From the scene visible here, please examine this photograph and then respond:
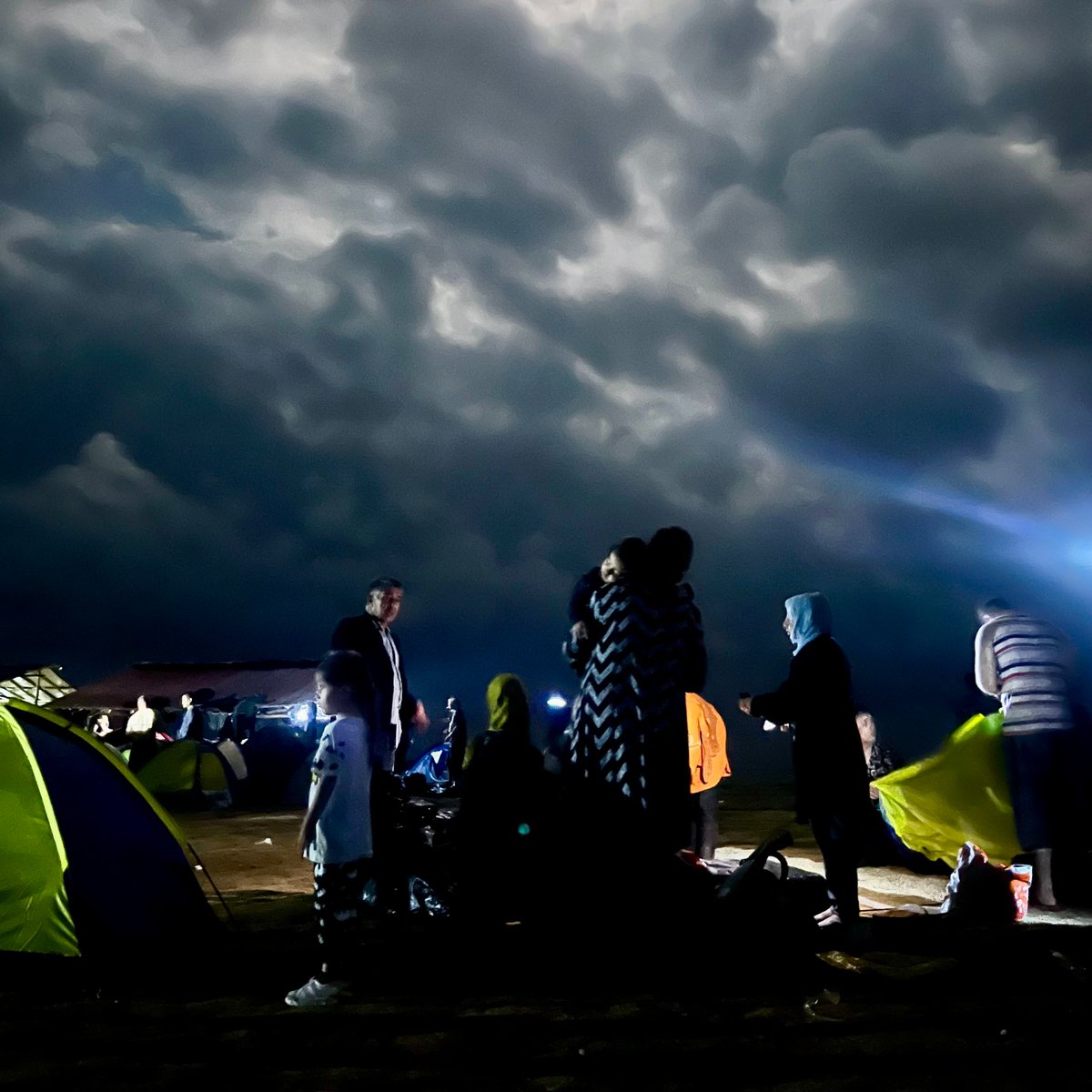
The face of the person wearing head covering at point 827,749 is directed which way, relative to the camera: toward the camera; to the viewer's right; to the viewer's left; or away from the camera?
to the viewer's left

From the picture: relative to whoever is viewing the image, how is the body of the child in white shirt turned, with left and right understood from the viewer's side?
facing to the left of the viewer

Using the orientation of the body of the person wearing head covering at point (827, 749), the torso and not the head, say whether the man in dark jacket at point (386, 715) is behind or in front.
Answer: in front

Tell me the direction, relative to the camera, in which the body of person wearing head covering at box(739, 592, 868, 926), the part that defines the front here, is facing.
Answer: to the viewer's left

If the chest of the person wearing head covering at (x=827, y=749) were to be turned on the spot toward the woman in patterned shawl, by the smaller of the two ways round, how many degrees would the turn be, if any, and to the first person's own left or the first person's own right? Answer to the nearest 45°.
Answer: approximately 45° to the first person's own left

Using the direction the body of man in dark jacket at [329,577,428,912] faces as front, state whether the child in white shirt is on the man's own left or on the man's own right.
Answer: on the man's own right

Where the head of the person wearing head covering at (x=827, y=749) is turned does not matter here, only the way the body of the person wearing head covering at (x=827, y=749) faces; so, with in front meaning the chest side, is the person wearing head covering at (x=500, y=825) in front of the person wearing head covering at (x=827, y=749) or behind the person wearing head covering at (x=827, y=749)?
in front

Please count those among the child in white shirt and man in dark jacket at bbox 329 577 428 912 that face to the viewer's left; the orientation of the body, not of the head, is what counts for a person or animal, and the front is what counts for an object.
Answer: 1

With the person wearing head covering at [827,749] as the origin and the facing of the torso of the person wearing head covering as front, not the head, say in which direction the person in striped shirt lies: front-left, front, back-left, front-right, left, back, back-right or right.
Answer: back-right

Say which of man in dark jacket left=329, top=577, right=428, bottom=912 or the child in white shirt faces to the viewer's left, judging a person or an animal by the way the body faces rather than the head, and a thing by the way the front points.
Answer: the child in white shirt
